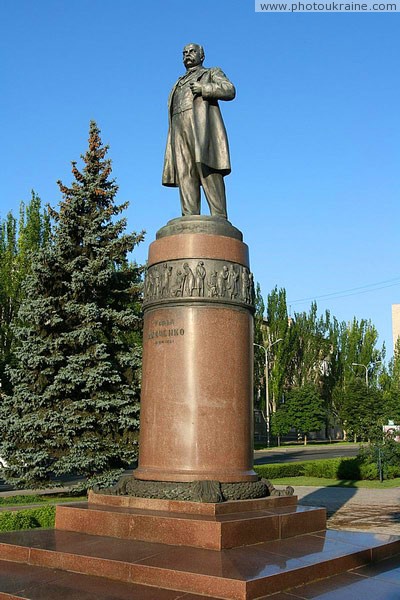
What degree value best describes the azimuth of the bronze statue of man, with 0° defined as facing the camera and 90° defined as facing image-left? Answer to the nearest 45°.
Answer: approximately 45°

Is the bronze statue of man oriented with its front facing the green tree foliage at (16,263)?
no

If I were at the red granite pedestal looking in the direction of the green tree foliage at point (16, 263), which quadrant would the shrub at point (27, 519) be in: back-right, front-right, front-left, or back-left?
front-left

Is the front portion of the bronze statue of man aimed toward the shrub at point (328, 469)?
no

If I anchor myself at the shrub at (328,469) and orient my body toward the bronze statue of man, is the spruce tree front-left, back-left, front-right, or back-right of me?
front-right

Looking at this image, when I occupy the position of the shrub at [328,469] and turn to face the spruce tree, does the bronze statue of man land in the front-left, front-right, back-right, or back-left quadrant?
front-left

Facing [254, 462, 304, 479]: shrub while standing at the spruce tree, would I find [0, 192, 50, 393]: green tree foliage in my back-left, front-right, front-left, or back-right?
front-left

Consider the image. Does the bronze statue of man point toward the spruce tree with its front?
no

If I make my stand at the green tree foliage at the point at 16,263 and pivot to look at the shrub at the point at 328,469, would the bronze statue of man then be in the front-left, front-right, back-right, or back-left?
front-right
